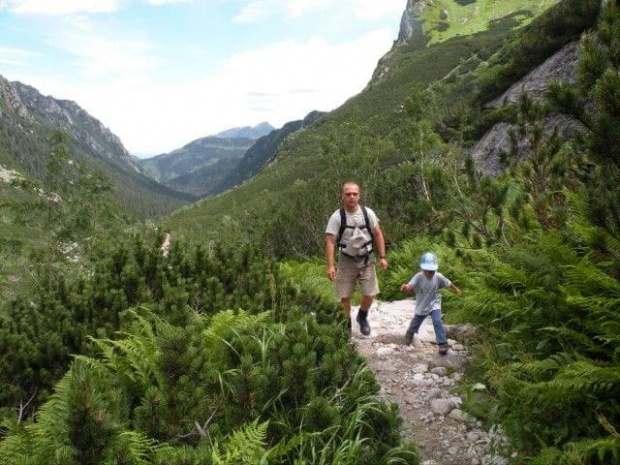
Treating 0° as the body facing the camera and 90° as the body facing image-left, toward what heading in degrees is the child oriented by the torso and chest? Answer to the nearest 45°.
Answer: approximately 0°

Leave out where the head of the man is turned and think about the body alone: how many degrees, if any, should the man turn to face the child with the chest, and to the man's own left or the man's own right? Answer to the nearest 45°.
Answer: approximately 90° to the man's own left

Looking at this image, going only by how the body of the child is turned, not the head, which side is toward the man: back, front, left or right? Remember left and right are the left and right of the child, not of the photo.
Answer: right

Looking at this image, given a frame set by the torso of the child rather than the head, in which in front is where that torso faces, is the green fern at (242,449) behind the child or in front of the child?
in front

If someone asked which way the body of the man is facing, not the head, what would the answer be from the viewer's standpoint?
toward the camera

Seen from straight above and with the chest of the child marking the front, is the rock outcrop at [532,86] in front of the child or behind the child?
behind
